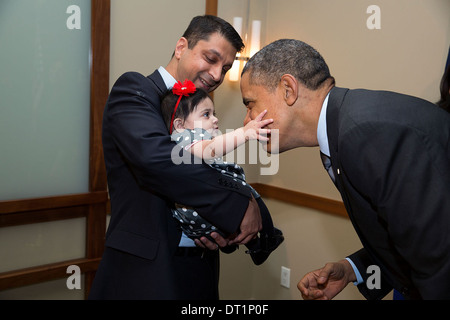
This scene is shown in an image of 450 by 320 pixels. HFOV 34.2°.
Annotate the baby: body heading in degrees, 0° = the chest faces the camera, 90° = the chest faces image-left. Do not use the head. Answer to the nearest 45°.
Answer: approximately 270°

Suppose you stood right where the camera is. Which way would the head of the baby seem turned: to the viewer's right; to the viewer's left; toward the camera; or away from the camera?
to the viewer's right
